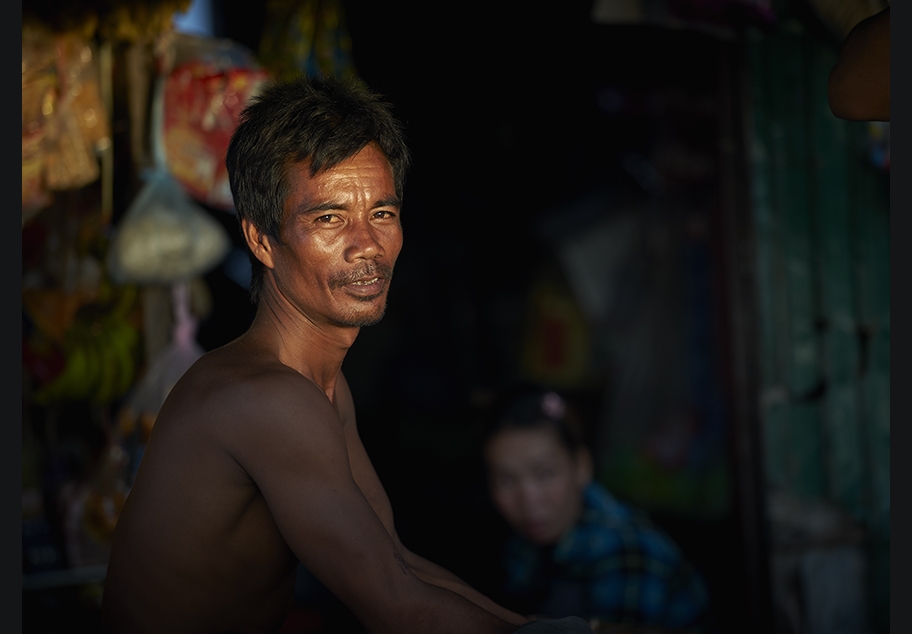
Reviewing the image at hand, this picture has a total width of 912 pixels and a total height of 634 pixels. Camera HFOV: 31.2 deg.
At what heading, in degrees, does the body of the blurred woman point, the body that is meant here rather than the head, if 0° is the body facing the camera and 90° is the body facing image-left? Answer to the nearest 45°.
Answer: approximately 45°

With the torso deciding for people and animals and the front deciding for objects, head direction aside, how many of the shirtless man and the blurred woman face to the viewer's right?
1

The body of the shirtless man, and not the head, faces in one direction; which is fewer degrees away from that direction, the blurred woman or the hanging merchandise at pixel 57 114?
the blurred woman

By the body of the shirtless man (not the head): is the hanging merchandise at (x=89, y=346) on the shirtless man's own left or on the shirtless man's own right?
on the shirtless man's own left

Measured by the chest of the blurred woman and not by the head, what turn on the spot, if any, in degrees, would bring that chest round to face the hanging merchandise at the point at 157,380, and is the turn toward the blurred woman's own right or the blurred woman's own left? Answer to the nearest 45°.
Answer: approximately 45° to the blurred woman's own right

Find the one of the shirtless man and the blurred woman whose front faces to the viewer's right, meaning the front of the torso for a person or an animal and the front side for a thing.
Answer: the shirtless man

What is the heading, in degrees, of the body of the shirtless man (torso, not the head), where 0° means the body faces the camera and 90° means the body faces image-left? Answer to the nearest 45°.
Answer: approximately 270°
